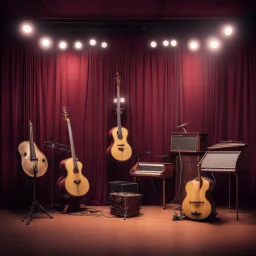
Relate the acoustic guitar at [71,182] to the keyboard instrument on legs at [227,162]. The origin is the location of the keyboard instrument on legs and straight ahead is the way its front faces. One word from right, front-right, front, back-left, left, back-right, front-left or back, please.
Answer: front-right

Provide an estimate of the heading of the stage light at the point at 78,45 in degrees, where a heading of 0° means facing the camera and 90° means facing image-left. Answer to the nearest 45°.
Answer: approximately 0°
